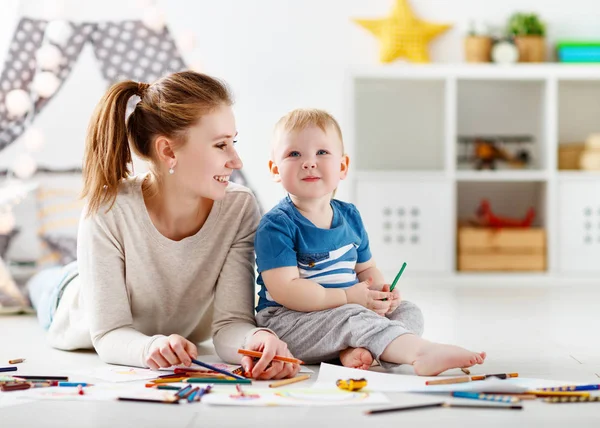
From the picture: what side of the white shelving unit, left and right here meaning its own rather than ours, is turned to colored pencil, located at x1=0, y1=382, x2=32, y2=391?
front

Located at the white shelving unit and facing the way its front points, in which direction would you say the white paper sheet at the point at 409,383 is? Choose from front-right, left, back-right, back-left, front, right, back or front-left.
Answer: front

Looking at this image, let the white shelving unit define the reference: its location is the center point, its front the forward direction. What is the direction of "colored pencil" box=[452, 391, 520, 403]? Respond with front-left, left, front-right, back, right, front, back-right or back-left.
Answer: front

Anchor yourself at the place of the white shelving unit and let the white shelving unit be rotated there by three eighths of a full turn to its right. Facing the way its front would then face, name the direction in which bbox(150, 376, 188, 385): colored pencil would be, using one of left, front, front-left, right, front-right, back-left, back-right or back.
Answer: back-left

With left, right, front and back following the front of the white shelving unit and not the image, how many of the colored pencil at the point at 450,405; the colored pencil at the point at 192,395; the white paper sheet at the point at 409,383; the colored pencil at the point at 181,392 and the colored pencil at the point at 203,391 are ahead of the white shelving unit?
5

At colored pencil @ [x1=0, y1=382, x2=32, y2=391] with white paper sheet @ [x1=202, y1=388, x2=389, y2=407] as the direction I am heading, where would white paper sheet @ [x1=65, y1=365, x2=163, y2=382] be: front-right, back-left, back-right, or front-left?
front-left

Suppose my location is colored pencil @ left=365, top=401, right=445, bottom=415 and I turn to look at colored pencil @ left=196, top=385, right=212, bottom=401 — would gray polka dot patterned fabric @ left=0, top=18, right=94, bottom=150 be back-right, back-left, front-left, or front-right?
front-right

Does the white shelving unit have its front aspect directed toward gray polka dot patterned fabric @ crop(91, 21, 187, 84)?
no

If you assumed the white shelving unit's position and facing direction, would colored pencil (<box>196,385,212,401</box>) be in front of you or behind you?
in front

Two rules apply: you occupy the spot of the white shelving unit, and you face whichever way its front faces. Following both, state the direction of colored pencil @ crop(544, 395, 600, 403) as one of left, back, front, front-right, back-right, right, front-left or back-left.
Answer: front

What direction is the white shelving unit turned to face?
toward the camera

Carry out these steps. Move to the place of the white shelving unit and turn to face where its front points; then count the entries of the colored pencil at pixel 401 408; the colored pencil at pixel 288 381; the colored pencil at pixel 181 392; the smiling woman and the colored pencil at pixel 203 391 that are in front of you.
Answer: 5

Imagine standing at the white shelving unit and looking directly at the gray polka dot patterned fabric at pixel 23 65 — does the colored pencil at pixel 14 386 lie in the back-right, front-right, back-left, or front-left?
front-left

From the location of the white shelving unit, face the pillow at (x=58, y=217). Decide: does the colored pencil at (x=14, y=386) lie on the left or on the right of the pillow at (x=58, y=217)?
left

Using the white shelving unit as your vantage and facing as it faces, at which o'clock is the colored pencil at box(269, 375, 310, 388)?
The colored pencil is roughly at 12 o'clock from the white shelving unit.

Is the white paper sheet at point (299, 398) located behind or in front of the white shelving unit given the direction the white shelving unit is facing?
in front

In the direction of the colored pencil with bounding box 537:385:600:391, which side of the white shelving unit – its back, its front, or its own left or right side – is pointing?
front
